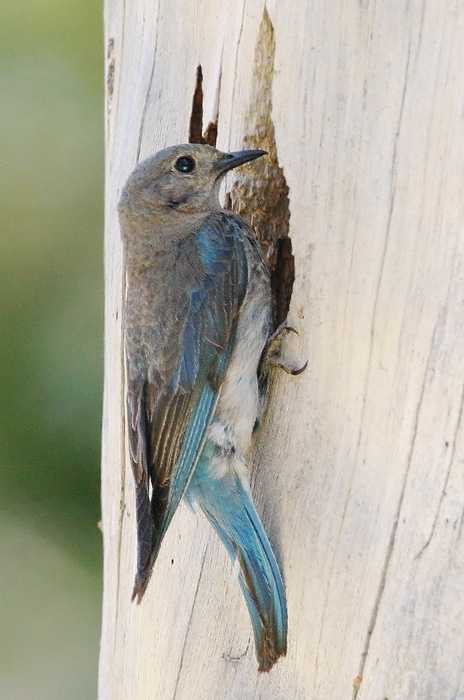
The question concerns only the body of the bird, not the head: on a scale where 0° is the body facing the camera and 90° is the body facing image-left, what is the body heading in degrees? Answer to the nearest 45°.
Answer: approximately 270°
